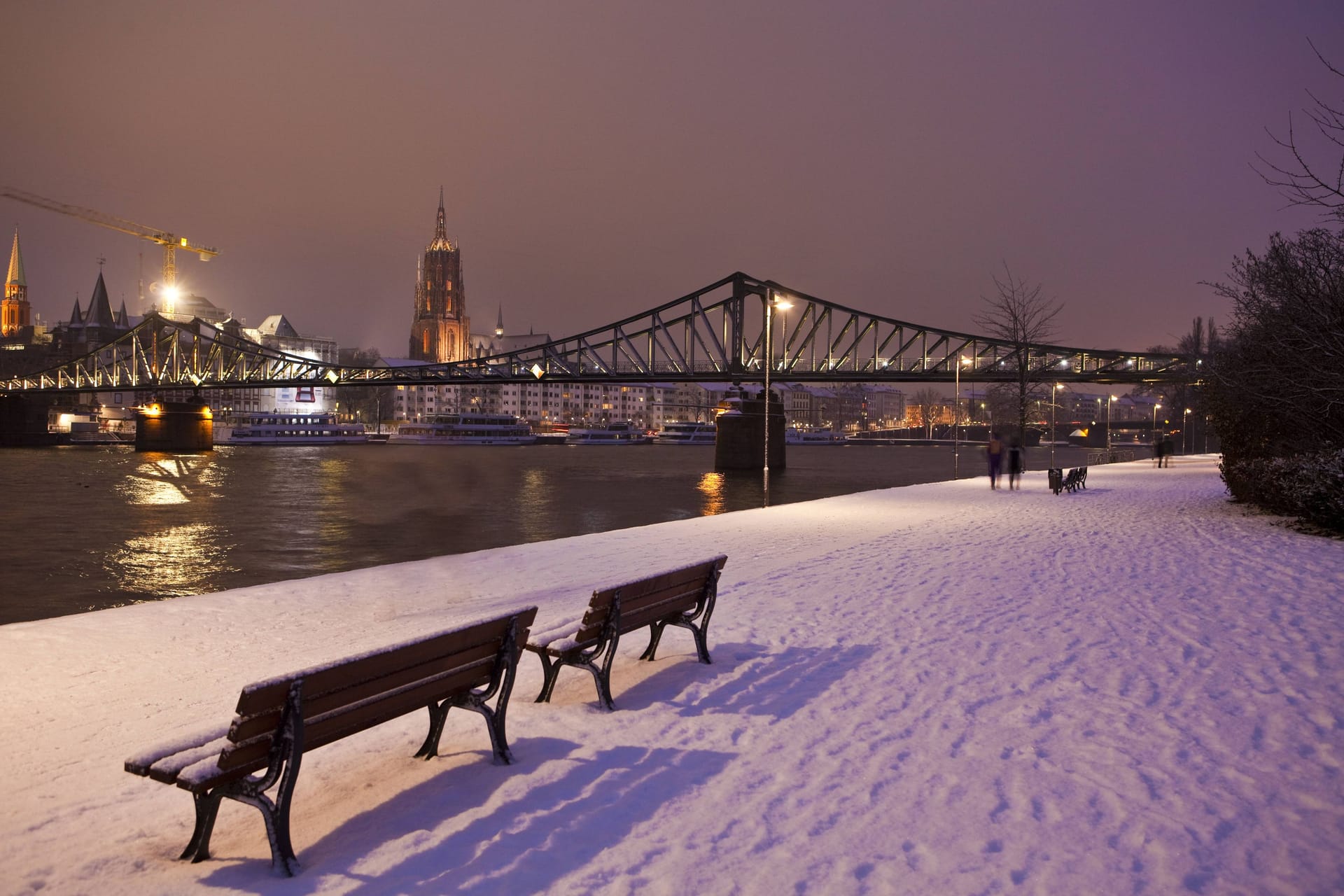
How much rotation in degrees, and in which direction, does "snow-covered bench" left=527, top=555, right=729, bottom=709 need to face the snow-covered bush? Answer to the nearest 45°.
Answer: approximately 90° to its right

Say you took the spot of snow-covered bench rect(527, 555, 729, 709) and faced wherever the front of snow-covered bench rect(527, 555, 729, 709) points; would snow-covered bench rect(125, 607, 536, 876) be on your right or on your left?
on your left

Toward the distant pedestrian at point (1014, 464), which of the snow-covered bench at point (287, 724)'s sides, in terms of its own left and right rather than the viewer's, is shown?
right

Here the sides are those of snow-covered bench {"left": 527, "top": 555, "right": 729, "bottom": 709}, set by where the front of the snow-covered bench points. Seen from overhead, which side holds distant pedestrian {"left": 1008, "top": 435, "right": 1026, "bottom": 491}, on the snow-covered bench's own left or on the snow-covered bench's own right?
on the snow-covered bench's own right
